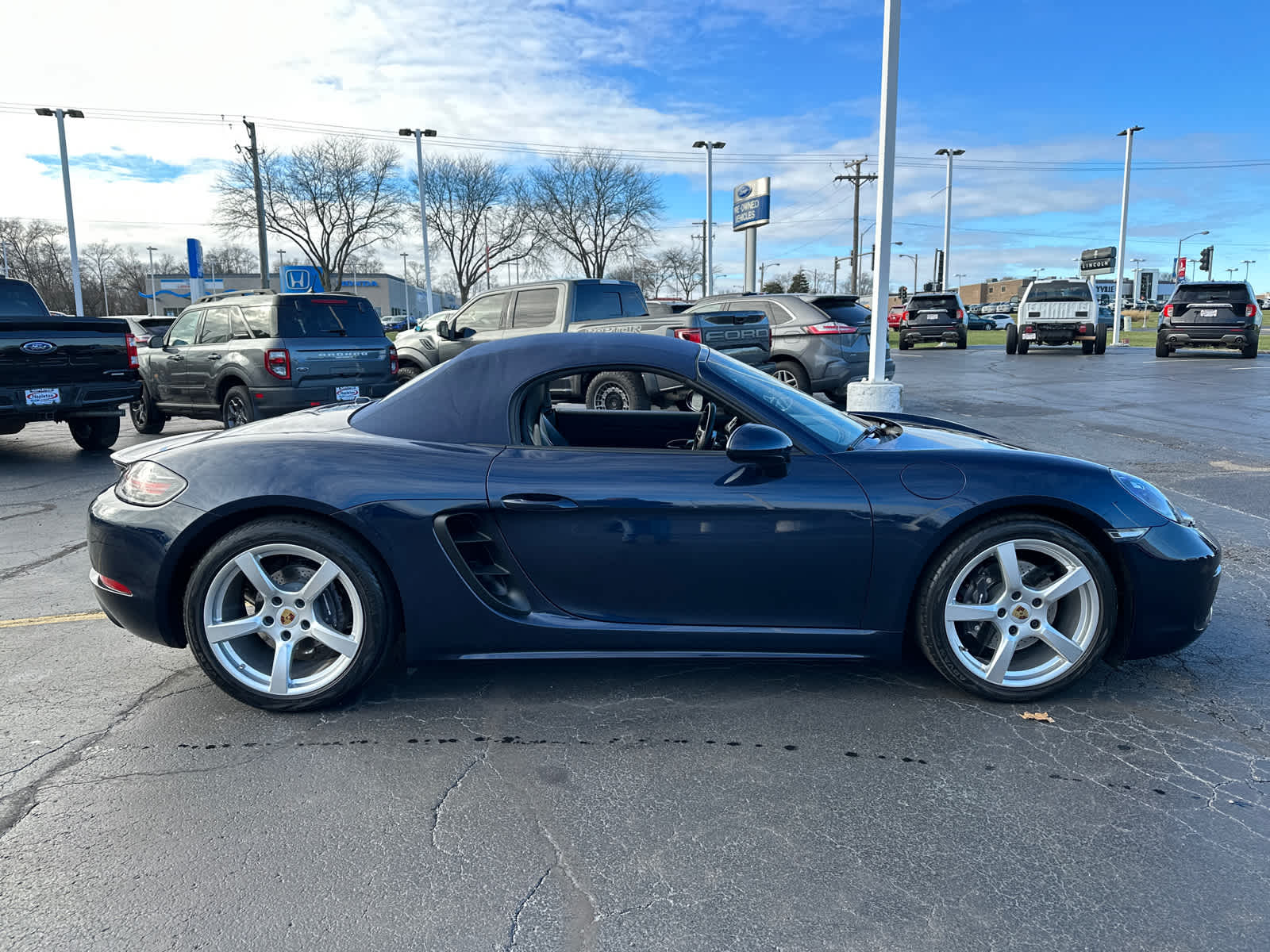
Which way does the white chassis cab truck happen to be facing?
away from the camera

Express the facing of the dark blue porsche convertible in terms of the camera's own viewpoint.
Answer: facing to the right of the viewer

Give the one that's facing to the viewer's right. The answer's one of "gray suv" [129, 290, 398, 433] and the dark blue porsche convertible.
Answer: the dark blue porsche convertible

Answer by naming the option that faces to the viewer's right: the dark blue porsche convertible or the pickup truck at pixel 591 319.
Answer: the dark blue porsche convertible

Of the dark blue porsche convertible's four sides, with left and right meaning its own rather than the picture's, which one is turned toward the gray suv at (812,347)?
left

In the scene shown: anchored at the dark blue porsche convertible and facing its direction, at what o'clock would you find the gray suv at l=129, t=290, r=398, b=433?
The gray suv is roughly at 8 o'clock from the dark blue porsche convertible.

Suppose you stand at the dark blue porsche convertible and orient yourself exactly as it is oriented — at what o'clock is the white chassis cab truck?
The white chassis cab truck is roughly at 10 o'clock from the dark blue porsche convertible.

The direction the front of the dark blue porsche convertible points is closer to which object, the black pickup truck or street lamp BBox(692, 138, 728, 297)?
the street lamp

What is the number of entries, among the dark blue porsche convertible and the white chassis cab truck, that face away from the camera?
1

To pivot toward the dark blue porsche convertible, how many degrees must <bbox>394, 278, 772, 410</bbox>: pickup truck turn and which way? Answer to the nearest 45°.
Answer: approximately 135° to its left

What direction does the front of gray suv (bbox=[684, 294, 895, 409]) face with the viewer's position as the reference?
facing away from the viewer and to the left of the viewer

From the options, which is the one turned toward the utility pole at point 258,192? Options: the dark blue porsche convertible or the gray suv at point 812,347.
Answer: the gray suv

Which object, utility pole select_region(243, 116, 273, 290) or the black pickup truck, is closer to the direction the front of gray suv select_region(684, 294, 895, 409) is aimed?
the utility pole

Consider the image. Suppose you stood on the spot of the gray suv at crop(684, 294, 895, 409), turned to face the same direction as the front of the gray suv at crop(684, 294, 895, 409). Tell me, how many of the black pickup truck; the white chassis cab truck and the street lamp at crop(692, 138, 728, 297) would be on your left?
1

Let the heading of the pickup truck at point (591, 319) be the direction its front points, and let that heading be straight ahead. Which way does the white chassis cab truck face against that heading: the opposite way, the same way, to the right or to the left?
to the right

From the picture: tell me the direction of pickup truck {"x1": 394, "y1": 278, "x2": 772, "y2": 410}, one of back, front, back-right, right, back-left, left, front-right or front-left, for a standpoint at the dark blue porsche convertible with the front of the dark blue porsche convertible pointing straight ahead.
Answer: left

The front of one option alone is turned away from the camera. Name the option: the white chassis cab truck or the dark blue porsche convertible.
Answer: the white chassis cab truck

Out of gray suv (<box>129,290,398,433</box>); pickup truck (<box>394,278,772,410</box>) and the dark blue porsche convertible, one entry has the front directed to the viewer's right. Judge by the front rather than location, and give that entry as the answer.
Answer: the dark blue porsche convertible

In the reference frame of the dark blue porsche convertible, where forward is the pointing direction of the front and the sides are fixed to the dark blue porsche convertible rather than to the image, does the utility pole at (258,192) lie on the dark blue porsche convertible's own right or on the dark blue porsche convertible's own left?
on the dark blue porsche convertible's own left

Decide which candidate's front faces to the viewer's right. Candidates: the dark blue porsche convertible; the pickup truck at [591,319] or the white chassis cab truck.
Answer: the dark blue porsche convertible
